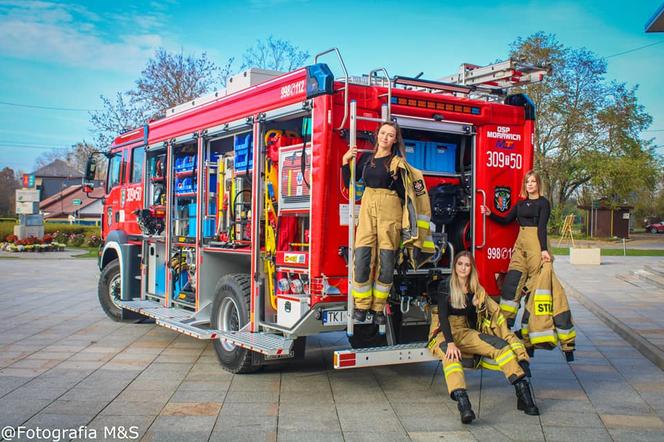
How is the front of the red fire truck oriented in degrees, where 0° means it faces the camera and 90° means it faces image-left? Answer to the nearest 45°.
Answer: approximately 135°

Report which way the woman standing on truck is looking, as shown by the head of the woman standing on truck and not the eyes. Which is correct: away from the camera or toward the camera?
toward the camera

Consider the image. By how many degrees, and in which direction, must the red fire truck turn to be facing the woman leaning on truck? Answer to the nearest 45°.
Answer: approximately 135° to its right

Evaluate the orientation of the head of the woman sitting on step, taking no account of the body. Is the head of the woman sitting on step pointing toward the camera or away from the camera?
toward the camera
